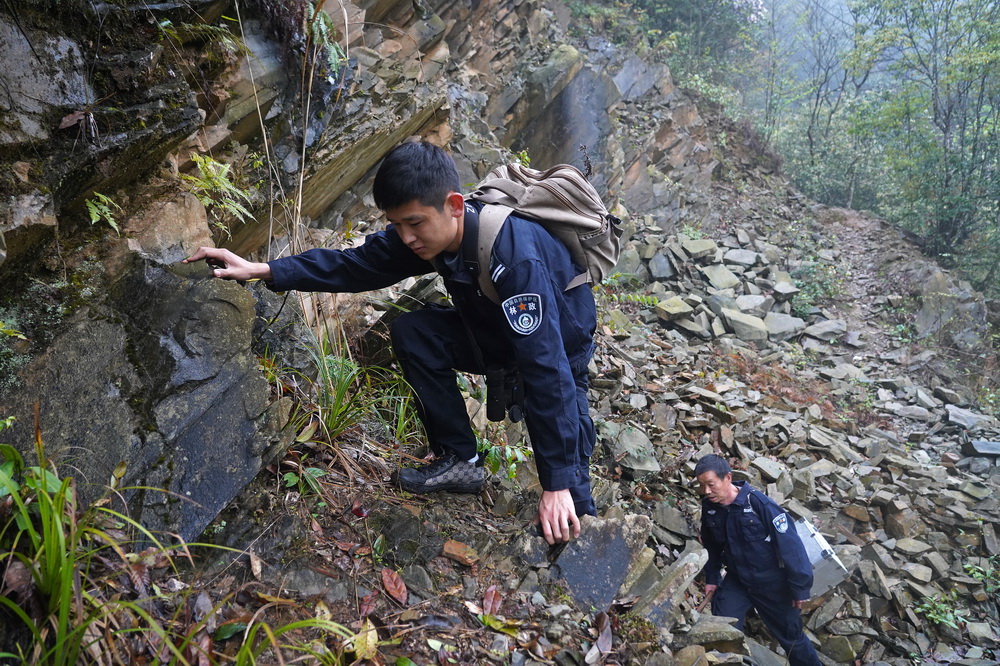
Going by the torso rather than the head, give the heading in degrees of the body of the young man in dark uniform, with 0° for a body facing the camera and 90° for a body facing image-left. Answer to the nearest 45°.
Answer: approximately 45°

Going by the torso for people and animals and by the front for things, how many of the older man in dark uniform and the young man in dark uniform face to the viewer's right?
0

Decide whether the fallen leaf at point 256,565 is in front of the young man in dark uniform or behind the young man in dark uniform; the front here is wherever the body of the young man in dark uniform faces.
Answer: in front

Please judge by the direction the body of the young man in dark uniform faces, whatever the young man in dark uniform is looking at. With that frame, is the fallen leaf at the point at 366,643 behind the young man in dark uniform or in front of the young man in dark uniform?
in front

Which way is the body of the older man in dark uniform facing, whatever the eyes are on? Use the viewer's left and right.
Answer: facing the viewer and to the left of the viewer

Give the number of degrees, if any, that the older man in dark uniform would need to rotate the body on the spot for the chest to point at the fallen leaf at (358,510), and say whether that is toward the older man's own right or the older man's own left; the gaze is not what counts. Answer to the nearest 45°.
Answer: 0° — they already face it

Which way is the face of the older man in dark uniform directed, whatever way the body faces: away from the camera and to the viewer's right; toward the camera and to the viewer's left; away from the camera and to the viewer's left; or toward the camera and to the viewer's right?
toward the camera and to the viewer's left

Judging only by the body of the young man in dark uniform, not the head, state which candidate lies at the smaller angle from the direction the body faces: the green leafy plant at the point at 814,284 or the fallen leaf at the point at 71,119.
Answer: the fallen leaf

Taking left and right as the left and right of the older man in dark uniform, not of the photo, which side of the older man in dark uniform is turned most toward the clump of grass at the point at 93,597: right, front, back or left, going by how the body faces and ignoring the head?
front
